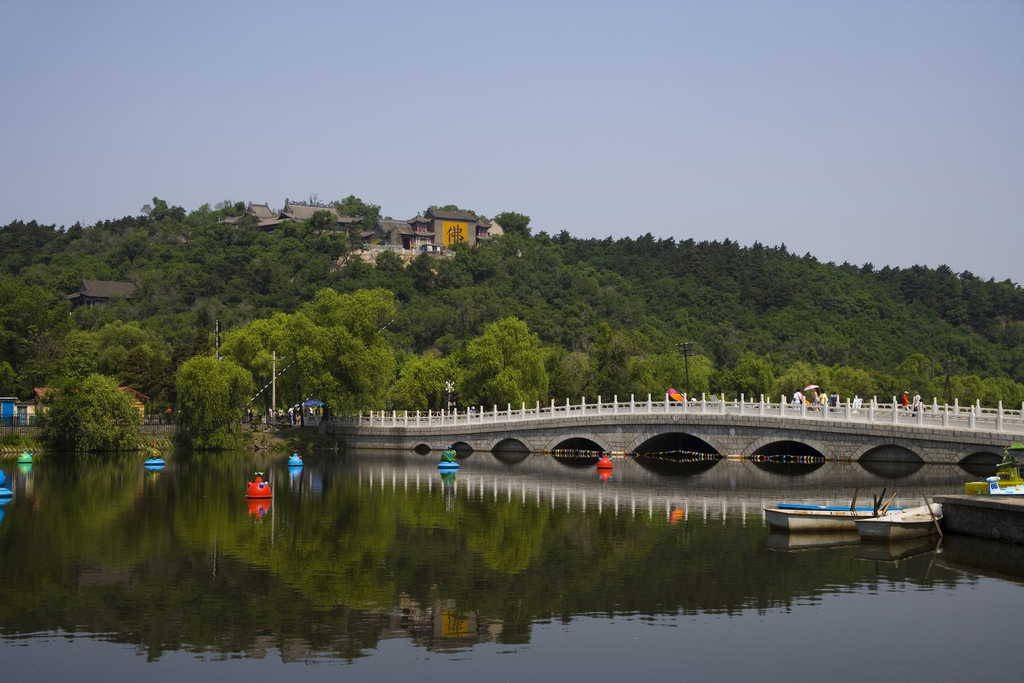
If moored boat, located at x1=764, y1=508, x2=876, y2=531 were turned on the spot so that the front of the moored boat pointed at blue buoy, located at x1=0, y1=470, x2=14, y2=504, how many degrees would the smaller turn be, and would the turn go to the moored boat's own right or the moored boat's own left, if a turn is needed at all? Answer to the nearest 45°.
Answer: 0° — it already faces it

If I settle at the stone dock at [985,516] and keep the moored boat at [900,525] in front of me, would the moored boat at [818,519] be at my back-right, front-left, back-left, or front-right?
front-right

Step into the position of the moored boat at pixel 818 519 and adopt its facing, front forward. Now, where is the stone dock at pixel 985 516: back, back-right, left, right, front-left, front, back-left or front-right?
front

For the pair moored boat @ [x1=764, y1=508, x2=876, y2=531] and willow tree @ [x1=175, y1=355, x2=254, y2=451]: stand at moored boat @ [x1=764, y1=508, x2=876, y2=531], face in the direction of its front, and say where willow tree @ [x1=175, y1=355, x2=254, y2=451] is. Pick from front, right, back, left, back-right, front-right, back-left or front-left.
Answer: front-right
